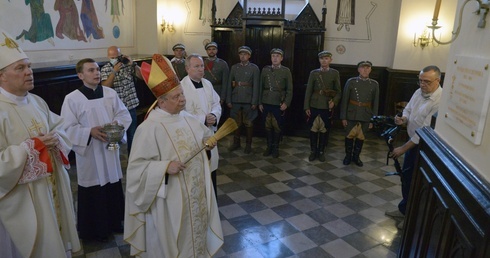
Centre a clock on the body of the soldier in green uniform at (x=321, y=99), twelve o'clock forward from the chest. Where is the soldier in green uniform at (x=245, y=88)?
the soldier in green uniform at (x=245, y=88) is roughly at 3 o'clock from the soldier in green uniform at (x=321, y=99).

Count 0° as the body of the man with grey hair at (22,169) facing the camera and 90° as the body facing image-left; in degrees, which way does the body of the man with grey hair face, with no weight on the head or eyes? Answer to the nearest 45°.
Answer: approximately 315°

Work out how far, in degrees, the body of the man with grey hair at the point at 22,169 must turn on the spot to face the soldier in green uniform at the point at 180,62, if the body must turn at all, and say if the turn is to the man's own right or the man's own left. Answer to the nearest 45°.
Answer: approximately 90° to the man's own left

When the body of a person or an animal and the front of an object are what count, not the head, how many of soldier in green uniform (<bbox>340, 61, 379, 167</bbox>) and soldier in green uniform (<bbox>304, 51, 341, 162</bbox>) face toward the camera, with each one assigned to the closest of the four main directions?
2

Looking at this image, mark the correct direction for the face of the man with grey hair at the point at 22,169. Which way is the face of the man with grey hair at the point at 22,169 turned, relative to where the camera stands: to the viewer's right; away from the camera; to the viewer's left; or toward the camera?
to the viewer's right

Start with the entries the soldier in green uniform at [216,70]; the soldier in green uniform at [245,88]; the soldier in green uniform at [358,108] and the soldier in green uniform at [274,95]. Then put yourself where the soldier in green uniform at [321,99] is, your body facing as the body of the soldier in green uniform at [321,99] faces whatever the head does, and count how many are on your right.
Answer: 3

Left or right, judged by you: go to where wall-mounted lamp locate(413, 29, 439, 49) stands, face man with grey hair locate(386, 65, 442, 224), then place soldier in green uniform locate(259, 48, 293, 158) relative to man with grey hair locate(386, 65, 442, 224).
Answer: right

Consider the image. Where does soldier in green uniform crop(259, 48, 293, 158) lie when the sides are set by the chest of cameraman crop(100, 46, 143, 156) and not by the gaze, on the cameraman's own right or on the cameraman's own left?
on the cameraman's own left

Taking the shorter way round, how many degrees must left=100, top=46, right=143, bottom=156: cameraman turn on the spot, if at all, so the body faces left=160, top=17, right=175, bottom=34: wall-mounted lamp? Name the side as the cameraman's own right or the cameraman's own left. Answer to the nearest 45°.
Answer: approximately 135° to the cameraman's own left

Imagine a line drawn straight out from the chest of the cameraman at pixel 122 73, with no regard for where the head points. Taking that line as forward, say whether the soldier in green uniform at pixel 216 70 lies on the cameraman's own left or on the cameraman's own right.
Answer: on the cameraman's own left

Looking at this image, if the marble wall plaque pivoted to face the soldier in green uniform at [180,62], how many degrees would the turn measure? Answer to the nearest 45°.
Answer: approximately 90° to its right

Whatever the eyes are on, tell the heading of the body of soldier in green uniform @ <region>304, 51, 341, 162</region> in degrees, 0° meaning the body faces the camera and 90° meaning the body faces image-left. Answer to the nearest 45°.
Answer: approximately 0°
